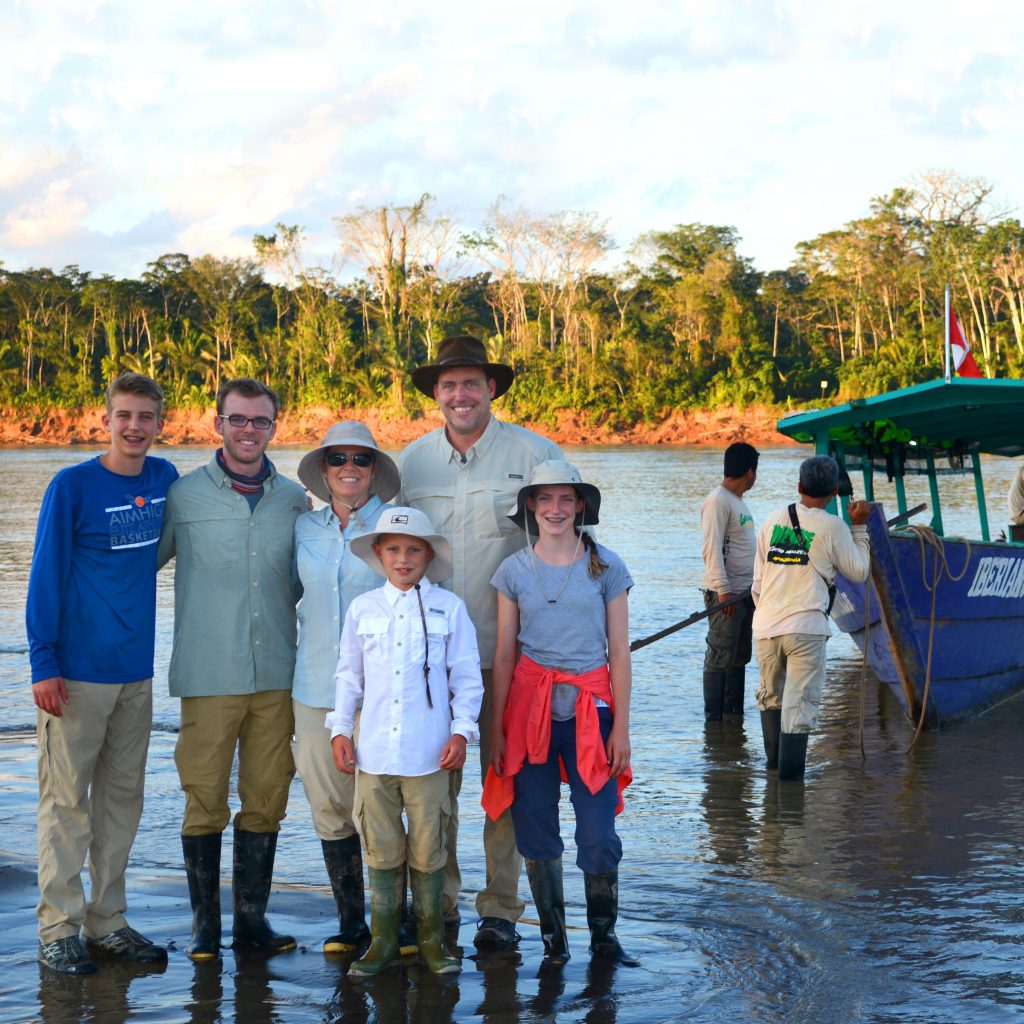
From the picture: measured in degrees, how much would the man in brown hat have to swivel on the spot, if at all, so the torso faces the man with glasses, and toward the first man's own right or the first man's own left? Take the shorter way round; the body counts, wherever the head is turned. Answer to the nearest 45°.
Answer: approximately 90° to the first man's own right

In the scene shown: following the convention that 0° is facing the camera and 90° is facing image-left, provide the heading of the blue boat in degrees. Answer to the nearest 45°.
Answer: approximately 45°

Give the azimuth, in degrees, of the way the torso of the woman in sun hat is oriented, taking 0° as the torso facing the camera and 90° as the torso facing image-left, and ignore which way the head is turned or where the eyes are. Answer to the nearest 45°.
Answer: approximately 0°

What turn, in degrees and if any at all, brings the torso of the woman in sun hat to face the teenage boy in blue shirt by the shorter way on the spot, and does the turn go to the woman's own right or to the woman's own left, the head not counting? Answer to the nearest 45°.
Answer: approximately 90° to the woman's own right

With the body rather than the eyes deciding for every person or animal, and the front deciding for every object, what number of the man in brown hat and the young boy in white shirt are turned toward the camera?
2

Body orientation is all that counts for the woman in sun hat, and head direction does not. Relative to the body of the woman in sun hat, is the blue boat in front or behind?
behind

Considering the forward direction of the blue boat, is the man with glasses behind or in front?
in front

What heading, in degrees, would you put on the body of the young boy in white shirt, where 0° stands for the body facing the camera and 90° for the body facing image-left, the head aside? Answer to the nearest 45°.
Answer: approximately 0°

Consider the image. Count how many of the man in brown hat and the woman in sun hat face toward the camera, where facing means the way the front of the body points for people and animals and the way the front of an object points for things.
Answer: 2
